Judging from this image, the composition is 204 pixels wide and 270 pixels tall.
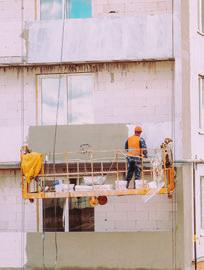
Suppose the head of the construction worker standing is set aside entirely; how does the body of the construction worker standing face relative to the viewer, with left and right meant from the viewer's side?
facing away from the viewer and to the right of the viewer

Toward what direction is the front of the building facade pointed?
toward the camera

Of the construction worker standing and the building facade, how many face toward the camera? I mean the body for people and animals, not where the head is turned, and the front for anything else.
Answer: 1
